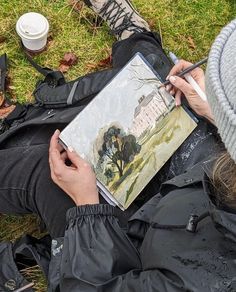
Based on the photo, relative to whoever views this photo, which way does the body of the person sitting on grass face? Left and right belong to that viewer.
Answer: facing away from the viewer and to the left of the viewer

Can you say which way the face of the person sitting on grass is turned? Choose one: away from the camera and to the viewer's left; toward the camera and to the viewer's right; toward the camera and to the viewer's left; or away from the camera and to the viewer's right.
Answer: away from the camera and to the viewer's left

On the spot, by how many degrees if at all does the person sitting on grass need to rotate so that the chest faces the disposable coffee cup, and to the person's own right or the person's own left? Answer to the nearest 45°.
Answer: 0° — they already face it
